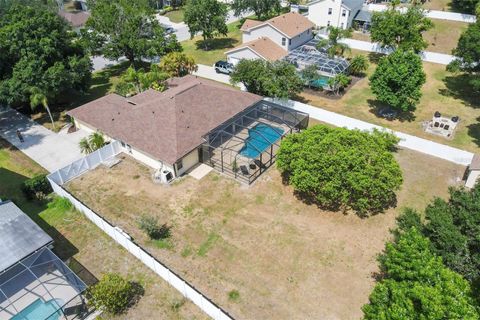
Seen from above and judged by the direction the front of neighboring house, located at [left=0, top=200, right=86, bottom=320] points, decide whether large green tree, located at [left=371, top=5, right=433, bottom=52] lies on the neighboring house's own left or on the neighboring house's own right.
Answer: on the neighboring house's own right

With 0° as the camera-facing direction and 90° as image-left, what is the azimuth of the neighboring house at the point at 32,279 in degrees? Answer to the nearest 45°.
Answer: approximately 135°

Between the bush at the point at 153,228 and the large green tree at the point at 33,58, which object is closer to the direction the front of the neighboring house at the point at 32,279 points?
the large green tree

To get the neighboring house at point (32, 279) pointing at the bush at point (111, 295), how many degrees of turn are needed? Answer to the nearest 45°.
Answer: approximately 180°

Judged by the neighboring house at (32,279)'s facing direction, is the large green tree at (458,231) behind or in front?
behind

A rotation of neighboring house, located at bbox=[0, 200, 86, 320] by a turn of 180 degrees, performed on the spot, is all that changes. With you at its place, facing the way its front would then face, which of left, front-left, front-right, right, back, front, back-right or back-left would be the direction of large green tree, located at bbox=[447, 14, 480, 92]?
front-left

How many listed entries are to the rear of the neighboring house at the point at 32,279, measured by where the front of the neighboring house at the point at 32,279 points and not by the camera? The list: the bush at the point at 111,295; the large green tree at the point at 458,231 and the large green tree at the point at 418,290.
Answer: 3

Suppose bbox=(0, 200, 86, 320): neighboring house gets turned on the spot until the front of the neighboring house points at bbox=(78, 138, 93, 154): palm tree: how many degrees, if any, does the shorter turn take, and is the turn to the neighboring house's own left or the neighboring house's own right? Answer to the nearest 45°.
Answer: approximately 90° to the neighboring house's own right

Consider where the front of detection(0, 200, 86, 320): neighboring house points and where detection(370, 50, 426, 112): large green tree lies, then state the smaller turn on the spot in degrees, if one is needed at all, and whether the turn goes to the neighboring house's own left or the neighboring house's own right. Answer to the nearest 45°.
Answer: approximately 135° to the neighboring house's own right
